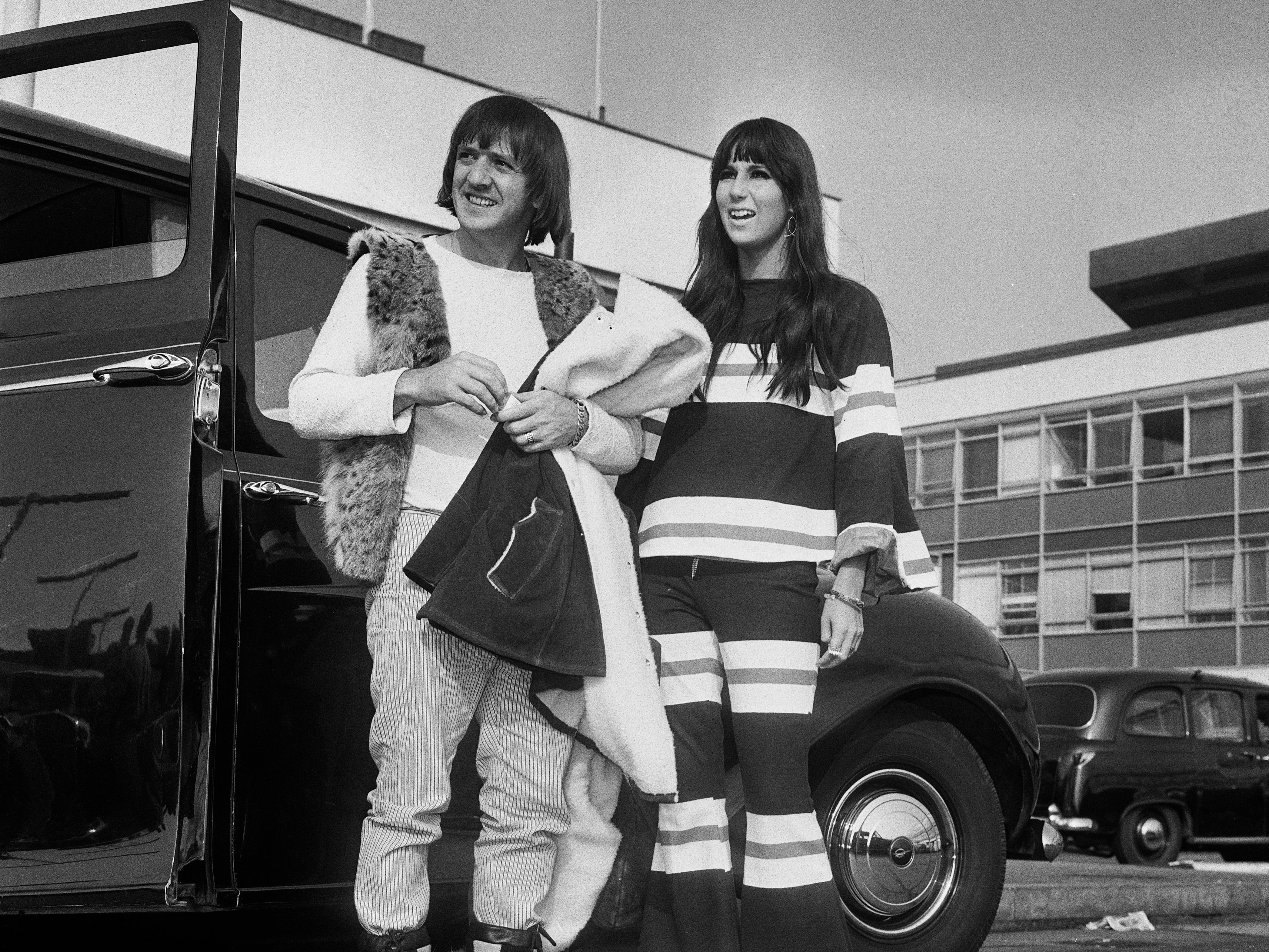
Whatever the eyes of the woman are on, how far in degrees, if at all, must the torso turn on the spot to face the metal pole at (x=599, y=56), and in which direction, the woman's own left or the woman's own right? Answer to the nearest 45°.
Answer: approximately 135° to the woman's own right

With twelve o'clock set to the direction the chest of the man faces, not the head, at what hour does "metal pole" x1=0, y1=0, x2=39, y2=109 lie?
The metal pole is roughly at 5 o'clock from the man.

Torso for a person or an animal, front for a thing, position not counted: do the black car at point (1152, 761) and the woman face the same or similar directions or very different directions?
very different directions

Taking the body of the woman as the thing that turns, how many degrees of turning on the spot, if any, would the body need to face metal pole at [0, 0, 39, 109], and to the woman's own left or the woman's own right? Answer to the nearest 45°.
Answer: approximately 90° to the woman's own right

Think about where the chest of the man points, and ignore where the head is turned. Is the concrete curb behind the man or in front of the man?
behind
